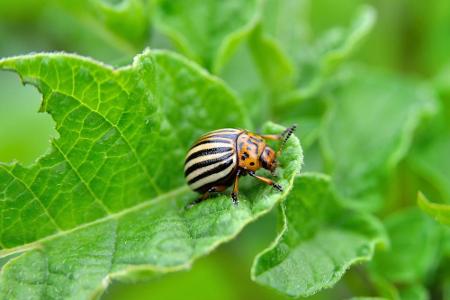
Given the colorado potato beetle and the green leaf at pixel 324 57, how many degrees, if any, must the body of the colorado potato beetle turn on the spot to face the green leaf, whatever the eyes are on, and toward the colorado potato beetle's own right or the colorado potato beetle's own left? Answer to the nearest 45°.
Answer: approximately 45° to the colorado potato beetle's own left

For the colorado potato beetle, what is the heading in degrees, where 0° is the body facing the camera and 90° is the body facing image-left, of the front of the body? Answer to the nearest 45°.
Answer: approximately 270°

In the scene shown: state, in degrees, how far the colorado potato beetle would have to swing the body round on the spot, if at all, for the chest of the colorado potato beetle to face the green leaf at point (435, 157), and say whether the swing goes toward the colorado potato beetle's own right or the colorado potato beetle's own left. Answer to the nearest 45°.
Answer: approximately 45° to the colorado potato beetle's own left
